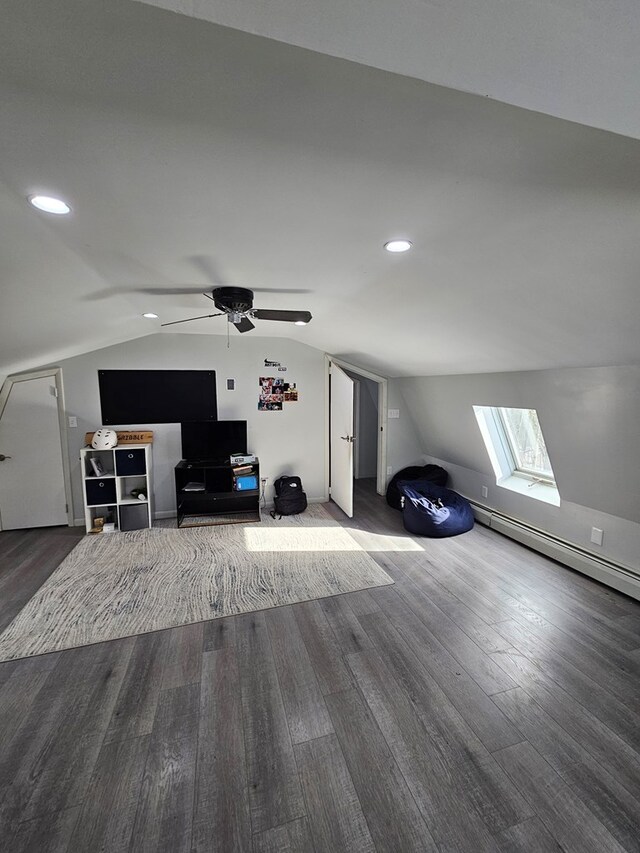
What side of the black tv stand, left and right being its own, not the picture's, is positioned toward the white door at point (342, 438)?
left

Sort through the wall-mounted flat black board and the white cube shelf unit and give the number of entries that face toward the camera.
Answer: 2

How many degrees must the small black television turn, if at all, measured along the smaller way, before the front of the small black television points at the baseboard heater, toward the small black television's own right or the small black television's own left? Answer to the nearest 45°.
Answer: approximately 45° to the small black television's own left

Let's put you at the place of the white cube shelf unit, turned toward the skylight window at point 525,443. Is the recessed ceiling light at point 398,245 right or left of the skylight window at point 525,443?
right

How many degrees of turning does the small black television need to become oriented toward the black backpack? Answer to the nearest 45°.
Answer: approximately 90° to its left

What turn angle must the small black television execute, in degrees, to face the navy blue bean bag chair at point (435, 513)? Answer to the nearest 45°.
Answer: approximately 45° to its left

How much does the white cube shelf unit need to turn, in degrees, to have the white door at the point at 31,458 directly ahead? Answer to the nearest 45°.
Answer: approximately 135° to its right

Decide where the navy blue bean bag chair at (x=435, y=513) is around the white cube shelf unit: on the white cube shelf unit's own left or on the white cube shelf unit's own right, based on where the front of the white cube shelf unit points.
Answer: on the white cube shelf unit's own left
